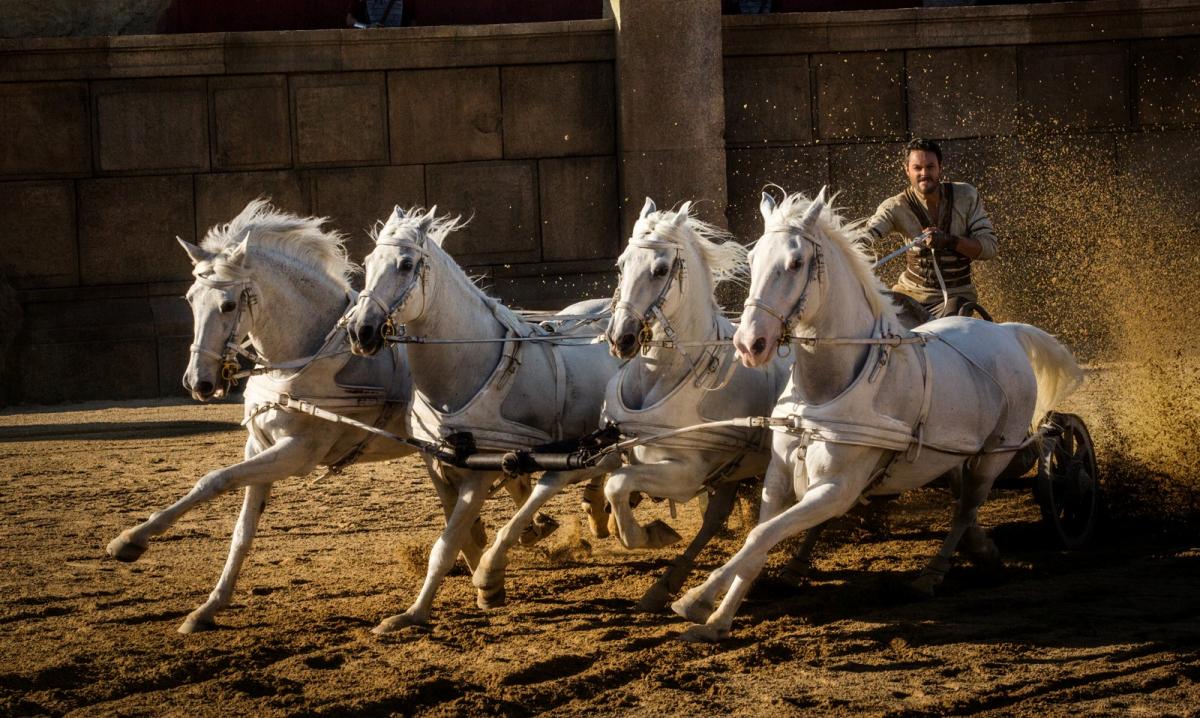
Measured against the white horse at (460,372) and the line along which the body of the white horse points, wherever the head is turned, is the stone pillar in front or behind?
behind

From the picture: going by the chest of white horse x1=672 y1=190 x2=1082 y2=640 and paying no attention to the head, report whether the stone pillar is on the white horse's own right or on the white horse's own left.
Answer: on the white horse's own right

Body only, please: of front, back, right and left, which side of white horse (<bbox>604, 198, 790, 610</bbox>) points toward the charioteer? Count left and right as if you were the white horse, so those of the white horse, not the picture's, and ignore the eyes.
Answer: back

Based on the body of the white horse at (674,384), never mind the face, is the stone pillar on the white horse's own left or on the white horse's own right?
on the white horse's own right

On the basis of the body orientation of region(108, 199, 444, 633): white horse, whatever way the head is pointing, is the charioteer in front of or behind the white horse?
behind

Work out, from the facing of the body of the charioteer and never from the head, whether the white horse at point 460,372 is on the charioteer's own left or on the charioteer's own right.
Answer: on the charioteer's own right

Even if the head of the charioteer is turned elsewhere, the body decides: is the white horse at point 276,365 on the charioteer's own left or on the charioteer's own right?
on the charioteer's own right

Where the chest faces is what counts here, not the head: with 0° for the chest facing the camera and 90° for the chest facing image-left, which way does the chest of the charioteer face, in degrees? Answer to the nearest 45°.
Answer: approximately 0°

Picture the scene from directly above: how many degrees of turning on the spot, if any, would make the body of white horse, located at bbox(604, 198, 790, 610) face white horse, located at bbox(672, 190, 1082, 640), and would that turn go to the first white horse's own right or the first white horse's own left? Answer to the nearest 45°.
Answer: approximately 90° to the first white horse's own left

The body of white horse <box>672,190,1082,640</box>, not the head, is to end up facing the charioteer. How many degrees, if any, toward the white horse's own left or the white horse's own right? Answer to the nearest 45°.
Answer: approximately 135° to the white horse's own right

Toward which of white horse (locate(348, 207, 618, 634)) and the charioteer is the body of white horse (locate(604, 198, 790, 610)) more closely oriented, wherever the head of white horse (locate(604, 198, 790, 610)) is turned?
the white horse

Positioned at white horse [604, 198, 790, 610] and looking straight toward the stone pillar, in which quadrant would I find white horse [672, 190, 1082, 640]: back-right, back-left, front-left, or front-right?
back-right
